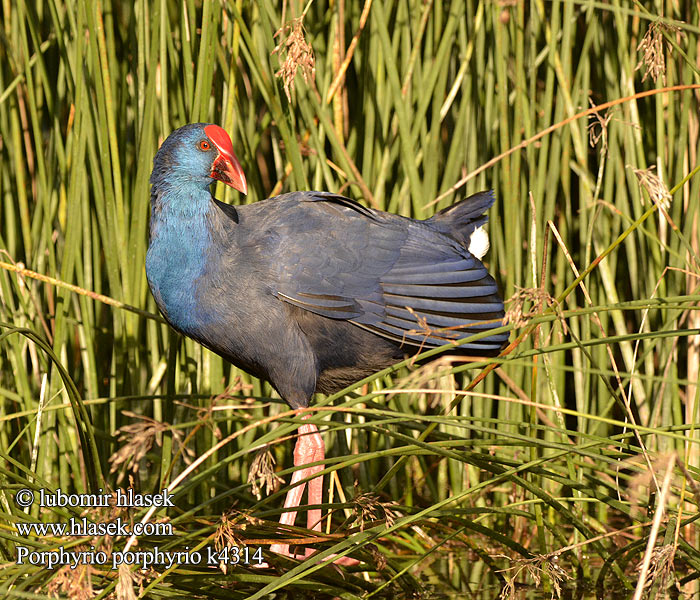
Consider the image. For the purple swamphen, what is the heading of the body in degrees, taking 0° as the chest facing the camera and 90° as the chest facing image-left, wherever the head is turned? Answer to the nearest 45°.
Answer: approximately 90°
